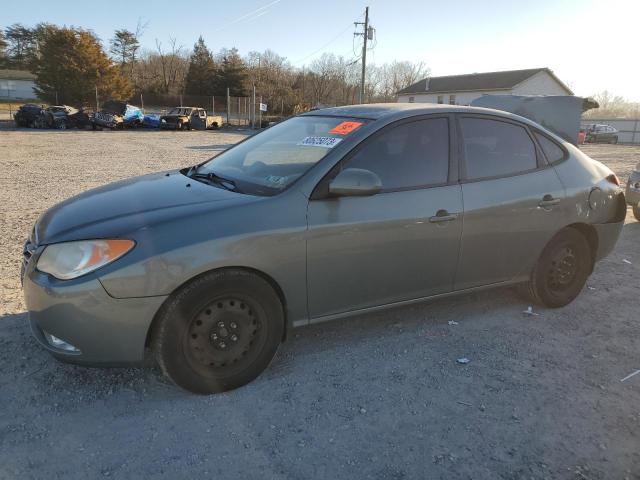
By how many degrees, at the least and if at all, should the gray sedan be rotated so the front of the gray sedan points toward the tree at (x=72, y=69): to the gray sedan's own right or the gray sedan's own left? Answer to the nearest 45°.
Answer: approximately 90° to the gray sedan's own right

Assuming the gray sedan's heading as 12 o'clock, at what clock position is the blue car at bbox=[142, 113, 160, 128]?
The blue car is roughly at 4 o'clock from the gray sedan.

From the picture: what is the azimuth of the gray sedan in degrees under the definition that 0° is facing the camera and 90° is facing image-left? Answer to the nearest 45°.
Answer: approximately 45°
